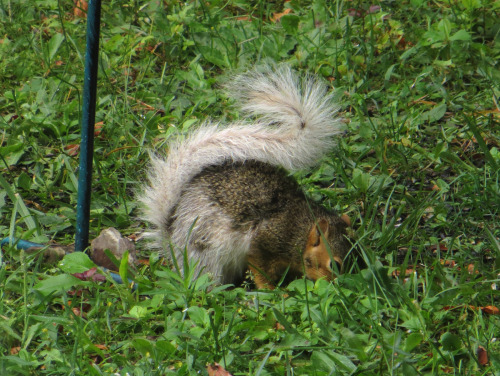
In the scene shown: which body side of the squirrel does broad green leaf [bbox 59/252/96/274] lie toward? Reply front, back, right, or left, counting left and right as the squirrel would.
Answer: back

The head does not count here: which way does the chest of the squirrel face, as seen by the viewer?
to the viewer's right

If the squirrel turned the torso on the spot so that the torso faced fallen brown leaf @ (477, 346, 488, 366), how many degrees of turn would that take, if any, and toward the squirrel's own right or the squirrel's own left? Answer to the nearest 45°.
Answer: approximately 45° to the squirrel's own right

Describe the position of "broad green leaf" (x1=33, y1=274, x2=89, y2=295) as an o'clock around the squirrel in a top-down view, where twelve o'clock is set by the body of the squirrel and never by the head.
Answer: The broad green leaf is roughly at 5 o'clock from the squirrel.

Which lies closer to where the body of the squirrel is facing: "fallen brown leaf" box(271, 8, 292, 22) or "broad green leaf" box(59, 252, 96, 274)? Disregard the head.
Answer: the fallen brown leaf

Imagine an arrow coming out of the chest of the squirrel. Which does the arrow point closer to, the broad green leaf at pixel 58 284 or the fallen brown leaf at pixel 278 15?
the fallen brown leaf

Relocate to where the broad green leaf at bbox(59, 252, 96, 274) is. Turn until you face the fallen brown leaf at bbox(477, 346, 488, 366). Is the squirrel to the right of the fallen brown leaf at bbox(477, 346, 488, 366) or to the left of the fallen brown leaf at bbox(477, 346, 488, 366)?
left

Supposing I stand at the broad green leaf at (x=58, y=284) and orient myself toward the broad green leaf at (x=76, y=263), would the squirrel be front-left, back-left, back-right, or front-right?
front-right

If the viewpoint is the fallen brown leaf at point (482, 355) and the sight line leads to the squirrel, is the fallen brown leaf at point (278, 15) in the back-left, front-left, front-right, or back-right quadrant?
front-right

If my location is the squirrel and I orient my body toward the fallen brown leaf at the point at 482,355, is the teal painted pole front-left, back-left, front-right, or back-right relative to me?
back-right

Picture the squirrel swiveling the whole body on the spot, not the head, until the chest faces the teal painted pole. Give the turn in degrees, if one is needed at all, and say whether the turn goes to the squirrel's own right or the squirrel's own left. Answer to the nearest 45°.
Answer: approximately 180°

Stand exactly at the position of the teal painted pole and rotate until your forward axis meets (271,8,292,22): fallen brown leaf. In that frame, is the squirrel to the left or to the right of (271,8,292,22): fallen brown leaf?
right

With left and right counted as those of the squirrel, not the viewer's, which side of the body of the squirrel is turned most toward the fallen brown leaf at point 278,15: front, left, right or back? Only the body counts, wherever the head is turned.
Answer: left
